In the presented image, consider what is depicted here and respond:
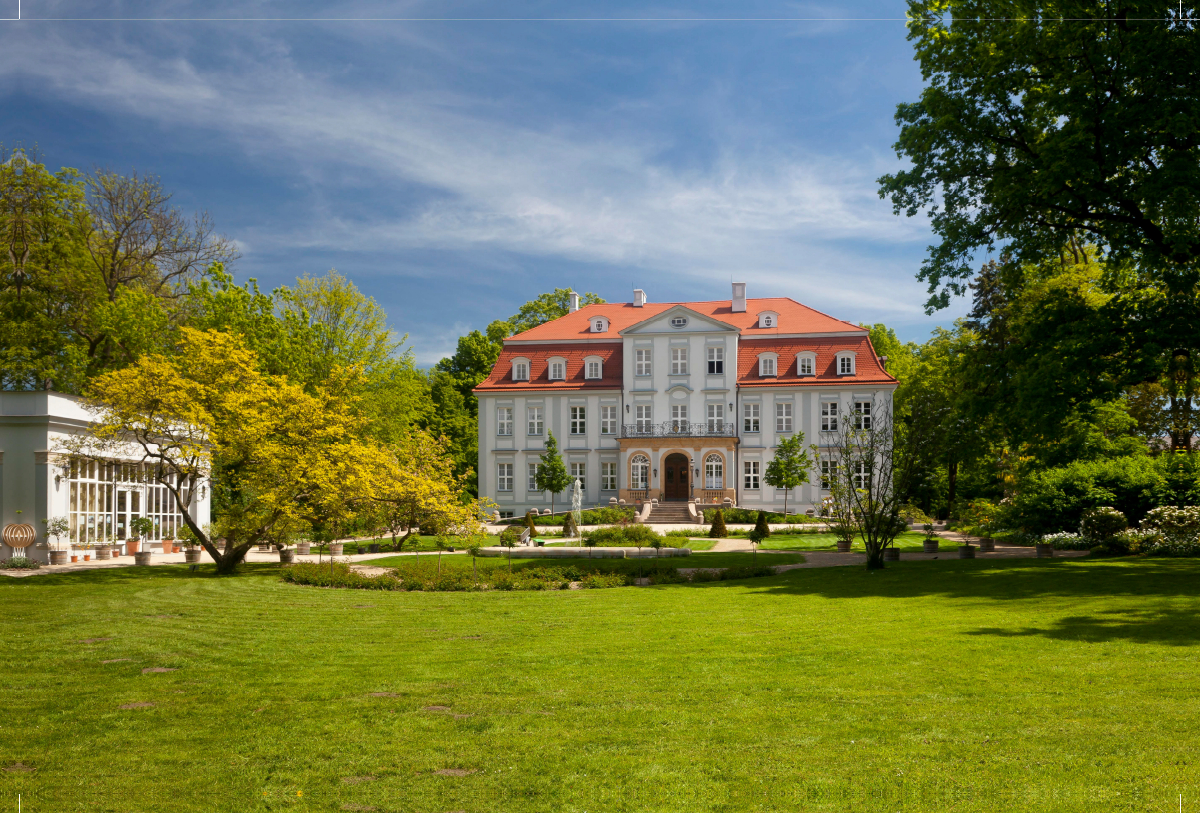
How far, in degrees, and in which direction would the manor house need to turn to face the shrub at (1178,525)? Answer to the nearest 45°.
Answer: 0° — it already faces it

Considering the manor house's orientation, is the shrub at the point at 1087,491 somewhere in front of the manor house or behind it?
in front

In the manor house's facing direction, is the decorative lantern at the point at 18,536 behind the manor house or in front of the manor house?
in front

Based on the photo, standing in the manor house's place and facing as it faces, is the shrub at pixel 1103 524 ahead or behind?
ahead

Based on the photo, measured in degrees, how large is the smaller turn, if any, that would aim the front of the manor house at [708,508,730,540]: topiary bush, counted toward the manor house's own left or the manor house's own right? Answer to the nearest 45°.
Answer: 0° — it already faces it

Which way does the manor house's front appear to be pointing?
toward the camera

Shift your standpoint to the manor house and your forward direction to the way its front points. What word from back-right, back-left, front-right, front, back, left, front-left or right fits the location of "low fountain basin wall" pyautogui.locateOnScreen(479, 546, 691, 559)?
front

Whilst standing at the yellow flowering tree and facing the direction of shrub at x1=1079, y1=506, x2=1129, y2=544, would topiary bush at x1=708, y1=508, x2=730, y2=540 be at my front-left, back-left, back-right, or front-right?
front-left

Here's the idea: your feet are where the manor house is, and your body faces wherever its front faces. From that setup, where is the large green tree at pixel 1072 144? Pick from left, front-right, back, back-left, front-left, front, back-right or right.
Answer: front

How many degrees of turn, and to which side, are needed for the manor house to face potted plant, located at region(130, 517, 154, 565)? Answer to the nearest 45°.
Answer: approximately 45° to its right
